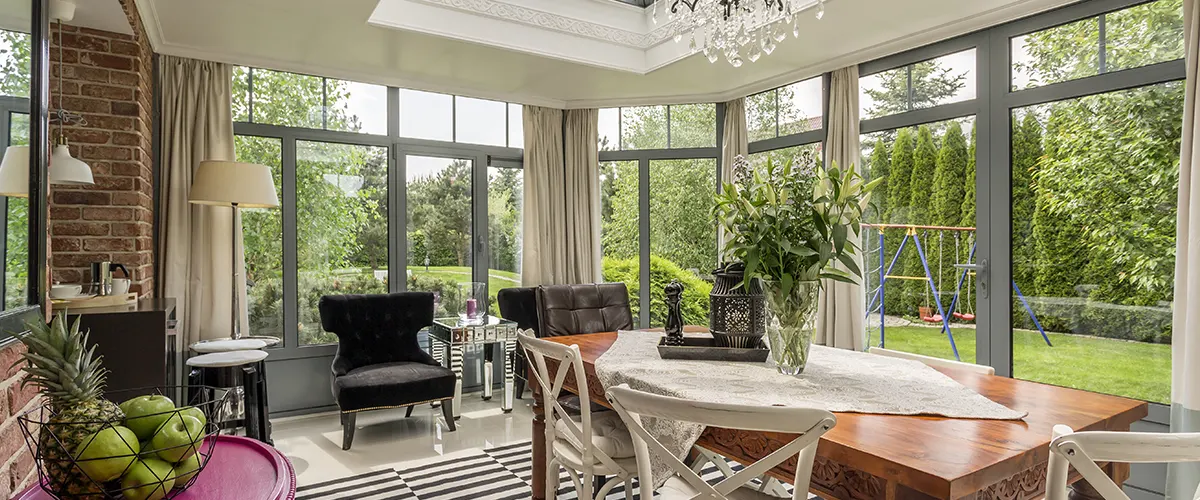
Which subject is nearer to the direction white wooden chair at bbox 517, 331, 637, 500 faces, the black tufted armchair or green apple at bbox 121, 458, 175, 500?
the black tufted armchair

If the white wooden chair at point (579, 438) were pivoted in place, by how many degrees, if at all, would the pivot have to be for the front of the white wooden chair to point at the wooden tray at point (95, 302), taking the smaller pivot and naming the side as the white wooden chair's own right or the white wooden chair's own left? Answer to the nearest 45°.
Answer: approximately 135° to the white wooden chair's own left

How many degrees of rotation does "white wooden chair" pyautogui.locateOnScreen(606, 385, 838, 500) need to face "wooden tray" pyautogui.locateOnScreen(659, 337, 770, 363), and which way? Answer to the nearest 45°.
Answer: approximately 45° to its left

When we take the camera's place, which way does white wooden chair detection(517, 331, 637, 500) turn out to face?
facing away from the viewer and to the right of the viewer

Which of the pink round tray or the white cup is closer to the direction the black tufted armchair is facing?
the pink round tray

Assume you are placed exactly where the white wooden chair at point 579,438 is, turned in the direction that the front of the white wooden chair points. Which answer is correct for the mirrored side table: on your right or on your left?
on your left

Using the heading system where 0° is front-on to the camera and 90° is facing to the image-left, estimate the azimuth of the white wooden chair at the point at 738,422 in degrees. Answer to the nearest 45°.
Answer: approximately 225°

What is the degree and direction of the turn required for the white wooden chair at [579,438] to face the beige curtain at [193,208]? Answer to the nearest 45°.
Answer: approximately 90° to its left

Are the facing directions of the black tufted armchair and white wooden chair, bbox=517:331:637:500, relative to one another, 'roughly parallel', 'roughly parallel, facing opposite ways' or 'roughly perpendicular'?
roughly perpendicular
